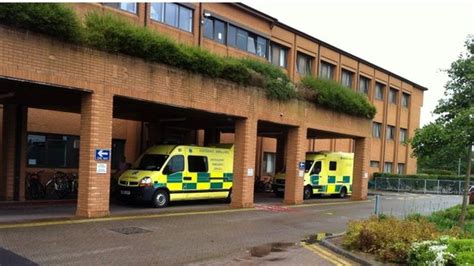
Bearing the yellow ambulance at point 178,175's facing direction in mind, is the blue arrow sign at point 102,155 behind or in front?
in front

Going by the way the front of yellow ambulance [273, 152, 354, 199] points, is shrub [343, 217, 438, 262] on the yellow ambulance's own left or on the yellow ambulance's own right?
on the yellow ambulance's own left

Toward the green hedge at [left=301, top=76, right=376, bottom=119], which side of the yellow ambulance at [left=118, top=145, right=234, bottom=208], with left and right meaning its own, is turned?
back

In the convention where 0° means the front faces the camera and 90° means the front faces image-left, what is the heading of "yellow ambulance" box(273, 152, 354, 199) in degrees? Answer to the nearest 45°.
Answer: approximately 45°

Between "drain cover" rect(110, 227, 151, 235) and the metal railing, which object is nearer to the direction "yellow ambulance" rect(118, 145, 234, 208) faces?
the drain cover
